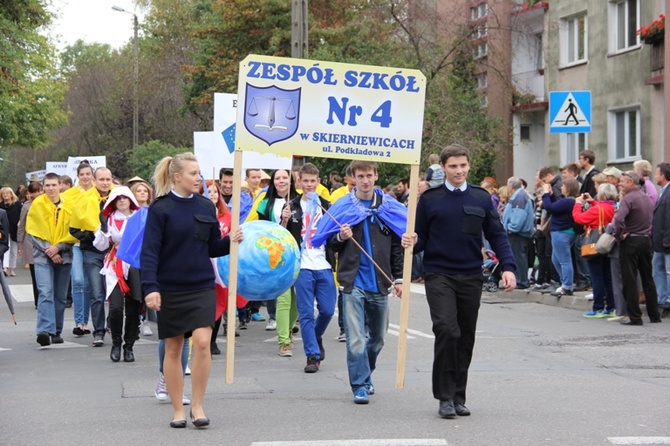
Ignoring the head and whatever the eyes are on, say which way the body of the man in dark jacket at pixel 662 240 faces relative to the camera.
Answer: to the viewer's left

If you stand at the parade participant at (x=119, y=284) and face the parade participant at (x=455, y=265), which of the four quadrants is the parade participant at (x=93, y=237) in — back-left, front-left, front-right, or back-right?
back-left

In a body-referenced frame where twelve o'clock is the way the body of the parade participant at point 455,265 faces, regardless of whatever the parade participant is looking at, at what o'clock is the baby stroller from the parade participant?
The baby stroller is roughly at 6 o'clock from the parade participant.

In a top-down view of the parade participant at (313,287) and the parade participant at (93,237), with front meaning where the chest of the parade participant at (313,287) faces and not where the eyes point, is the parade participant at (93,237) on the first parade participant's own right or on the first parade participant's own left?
on the first parade participant's own right

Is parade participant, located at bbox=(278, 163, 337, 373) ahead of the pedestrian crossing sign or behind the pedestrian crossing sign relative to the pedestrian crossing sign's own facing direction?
ahead

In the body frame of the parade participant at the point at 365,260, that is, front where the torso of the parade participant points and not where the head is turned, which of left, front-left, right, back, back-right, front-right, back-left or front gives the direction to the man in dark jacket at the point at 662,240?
back-left
